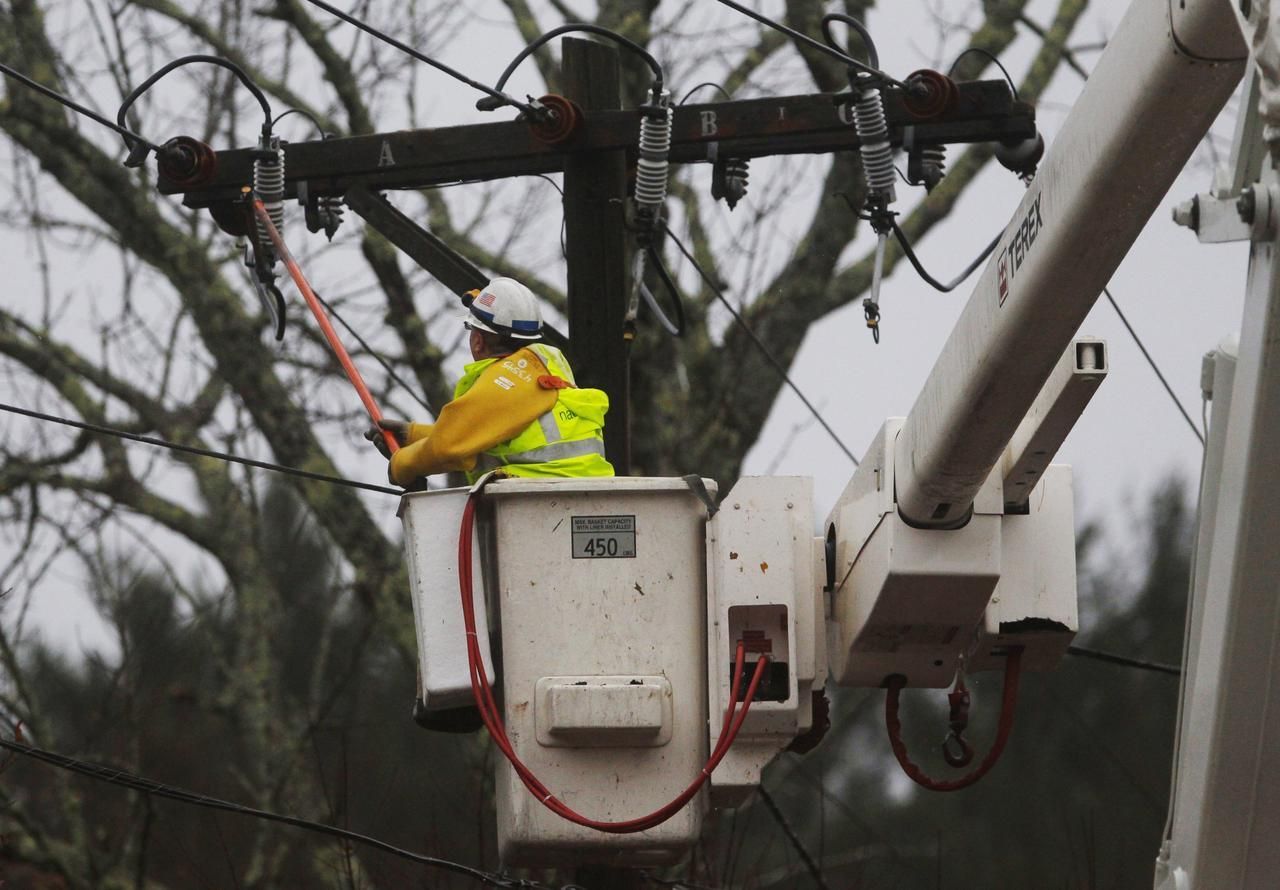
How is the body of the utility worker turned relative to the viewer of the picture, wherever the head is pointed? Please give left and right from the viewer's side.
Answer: facing away from the viewer and to the left of the viewer

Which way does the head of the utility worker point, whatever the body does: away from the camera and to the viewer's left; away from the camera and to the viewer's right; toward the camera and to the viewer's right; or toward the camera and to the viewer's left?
away from the camera and to the viewer's left

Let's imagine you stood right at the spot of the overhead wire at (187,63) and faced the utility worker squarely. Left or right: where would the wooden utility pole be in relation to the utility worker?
left

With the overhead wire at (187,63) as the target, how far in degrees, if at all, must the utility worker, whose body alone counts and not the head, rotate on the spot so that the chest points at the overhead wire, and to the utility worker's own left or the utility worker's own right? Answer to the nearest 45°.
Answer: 0° — they already face it

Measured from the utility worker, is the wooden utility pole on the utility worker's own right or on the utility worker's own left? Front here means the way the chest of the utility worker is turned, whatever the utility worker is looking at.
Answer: on the utility worker's own right

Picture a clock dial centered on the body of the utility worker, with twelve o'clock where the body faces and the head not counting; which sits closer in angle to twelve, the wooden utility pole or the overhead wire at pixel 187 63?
the overhead wire
